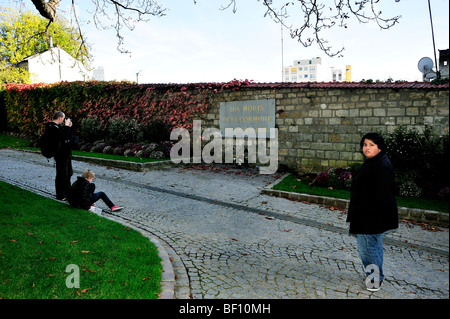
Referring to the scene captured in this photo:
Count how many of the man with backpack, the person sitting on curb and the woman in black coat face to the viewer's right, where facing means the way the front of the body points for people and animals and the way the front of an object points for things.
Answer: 2

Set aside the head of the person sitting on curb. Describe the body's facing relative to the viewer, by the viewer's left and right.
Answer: facing to the right of the viewer

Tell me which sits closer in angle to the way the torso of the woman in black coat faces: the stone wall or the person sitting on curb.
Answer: the person sitting on curb

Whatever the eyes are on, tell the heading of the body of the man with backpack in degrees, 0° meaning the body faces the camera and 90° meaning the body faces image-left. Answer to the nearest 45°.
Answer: approximately 270°
